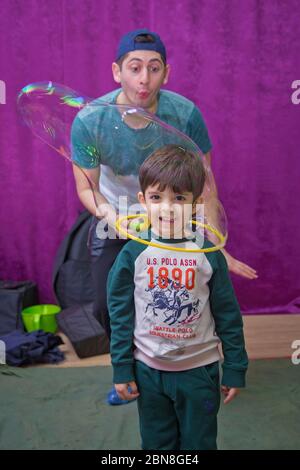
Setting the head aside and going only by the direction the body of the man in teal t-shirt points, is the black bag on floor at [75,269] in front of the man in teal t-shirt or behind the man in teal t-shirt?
behind

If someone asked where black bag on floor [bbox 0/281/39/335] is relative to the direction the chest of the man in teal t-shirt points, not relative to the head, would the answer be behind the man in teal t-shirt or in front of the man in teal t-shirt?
behind

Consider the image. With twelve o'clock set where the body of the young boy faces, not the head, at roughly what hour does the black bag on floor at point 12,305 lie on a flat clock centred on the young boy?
The black bag on floor is roughly at 5 o'clock from the young boy.

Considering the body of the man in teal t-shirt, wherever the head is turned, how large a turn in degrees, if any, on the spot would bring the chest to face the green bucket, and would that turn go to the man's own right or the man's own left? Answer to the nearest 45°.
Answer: approximately 135° to the man's own right

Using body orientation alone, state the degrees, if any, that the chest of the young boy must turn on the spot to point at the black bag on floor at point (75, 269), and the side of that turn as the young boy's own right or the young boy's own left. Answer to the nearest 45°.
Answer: approximately 180°

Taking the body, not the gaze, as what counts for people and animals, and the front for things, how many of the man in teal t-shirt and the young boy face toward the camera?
2
